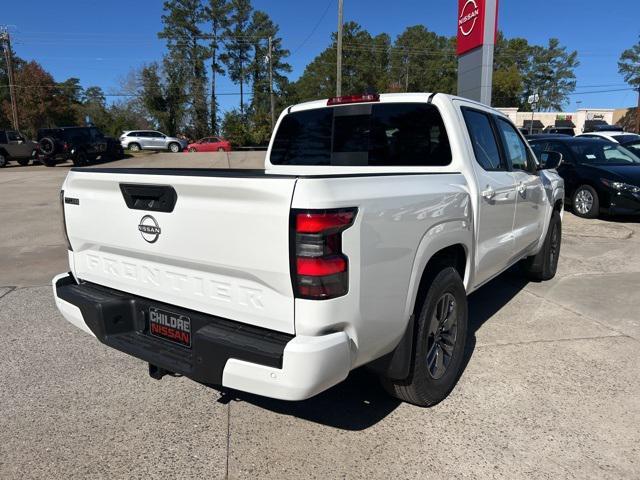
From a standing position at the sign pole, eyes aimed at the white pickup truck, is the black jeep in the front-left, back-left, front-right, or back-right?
front-right

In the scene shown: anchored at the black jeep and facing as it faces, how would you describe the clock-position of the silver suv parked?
The silver suv parked is roughly at 11 o'clock from the black jeep.

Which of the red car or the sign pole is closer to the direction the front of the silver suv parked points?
the red car

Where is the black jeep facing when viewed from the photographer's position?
facing away from the viewer and to the right of the viewer

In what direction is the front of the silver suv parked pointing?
to the viewer's right

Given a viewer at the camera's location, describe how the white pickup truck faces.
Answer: facing away from the viewer and to the right of the viewer

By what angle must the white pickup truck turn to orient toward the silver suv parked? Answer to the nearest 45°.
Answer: approximately 45° to its left

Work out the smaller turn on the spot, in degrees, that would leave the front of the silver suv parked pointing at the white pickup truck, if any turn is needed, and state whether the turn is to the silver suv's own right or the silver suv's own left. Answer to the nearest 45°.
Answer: approximately 90° to the silver suv's own right

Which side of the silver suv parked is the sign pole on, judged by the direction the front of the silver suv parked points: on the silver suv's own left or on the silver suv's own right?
on the silver suv's own right

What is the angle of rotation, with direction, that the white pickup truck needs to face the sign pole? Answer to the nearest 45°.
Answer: approximately 45° to its left

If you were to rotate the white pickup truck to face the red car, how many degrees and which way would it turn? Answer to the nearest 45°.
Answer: approximately 45° to its left
